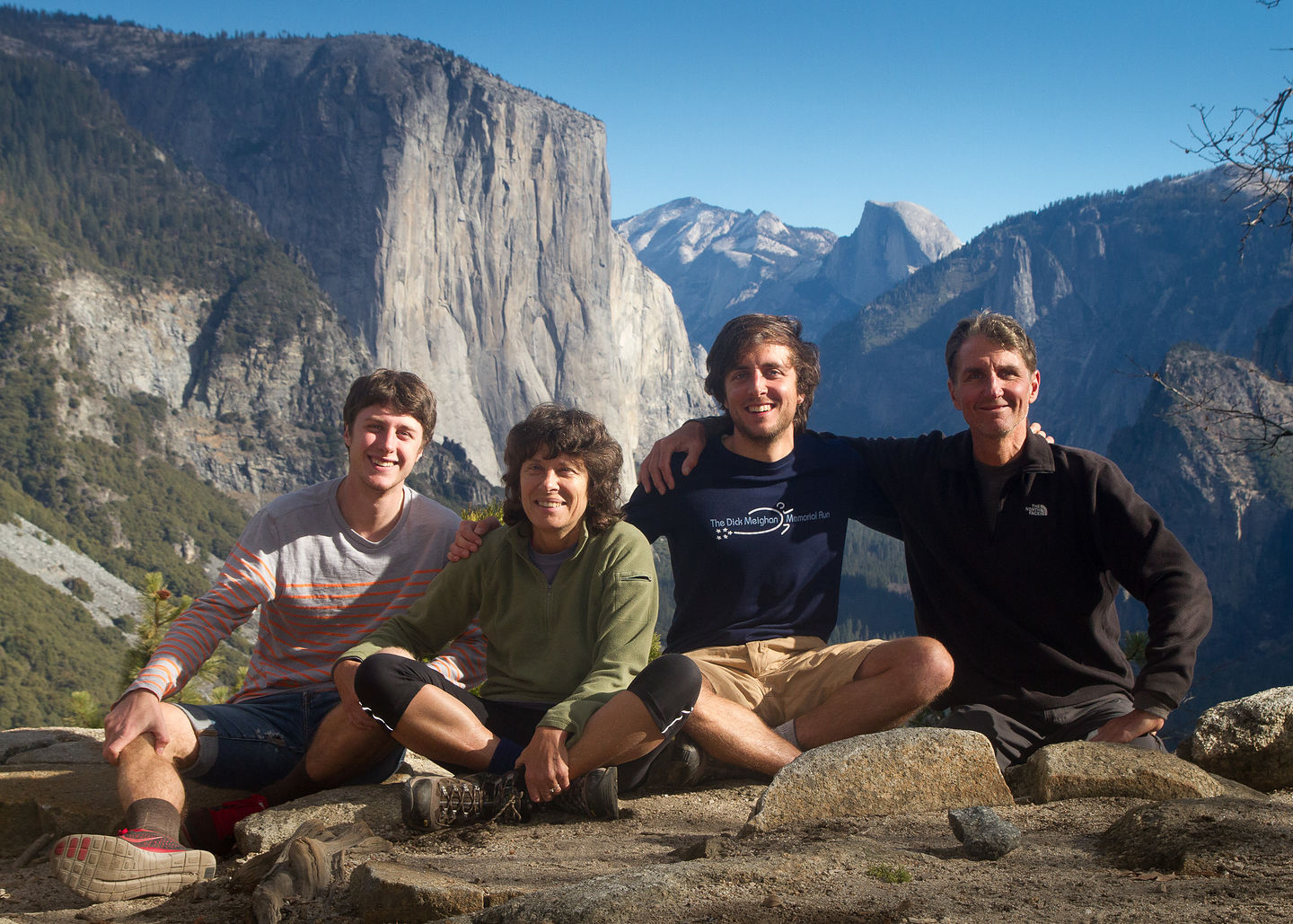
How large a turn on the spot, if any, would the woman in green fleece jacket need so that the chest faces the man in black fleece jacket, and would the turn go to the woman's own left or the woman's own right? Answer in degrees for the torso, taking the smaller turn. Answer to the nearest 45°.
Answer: approximately 90° to the woman's own left

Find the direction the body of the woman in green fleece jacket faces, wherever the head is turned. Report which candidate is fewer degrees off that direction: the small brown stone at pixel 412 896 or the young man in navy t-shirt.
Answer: the small brown stone

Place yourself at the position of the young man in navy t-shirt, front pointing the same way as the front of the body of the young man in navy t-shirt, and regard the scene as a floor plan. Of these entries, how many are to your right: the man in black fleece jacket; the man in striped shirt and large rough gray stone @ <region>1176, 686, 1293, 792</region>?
1

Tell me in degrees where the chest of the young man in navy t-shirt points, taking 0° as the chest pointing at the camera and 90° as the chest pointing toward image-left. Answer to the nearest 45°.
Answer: approximately 0°

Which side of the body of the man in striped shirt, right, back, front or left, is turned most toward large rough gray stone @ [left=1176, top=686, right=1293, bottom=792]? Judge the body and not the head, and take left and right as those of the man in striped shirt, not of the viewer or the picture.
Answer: left

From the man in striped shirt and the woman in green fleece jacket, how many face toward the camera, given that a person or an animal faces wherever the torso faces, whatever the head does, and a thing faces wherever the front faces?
2

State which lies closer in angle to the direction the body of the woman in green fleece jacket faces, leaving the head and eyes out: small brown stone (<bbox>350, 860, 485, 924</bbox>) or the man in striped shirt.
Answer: the small brown stone

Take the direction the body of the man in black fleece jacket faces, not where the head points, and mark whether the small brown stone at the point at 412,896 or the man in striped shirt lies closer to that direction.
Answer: the small brown stone

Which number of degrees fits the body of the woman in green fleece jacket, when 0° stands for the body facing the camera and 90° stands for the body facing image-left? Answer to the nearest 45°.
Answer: approximately 0°
